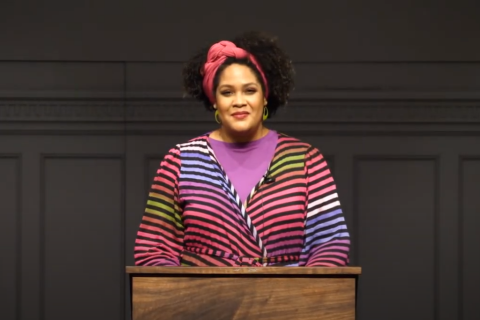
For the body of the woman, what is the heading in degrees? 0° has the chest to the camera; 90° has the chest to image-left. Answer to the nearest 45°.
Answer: approximately 0°
